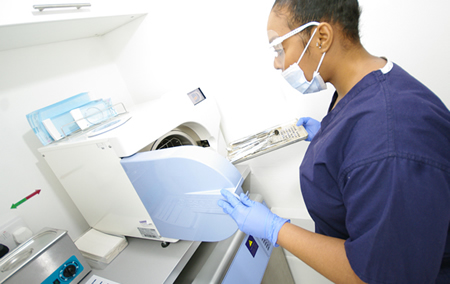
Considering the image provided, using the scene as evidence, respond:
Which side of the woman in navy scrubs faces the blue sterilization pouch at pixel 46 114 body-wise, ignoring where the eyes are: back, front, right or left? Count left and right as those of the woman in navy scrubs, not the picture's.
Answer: front

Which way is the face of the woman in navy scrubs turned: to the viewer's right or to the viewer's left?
to the viewer's left

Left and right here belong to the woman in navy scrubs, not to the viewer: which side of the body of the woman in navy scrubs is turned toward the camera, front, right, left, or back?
left
